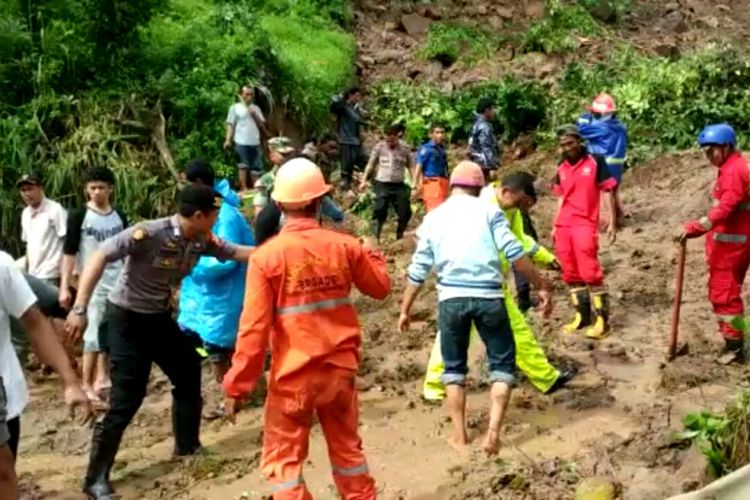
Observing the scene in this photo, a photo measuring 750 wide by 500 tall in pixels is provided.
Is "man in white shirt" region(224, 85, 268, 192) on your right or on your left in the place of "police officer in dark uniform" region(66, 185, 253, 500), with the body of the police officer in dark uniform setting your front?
on your left

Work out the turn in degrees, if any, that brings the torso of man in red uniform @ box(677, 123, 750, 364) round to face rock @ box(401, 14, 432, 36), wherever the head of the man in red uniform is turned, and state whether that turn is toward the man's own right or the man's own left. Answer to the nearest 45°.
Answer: approximately 45° to the man's own right

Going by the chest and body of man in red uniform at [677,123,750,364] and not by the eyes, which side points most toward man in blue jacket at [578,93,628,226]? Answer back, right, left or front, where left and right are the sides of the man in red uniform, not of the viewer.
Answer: right

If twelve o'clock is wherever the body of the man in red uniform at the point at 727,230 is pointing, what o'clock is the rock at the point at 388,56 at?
The rock is roughly at 2 o'clock from the man in red uniform.

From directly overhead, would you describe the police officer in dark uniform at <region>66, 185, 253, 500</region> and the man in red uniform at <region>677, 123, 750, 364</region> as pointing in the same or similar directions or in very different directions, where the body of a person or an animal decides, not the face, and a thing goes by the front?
very different directions

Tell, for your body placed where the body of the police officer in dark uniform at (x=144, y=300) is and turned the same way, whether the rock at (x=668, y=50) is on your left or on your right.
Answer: on your left

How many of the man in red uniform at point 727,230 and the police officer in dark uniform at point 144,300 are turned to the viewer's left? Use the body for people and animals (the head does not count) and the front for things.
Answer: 1

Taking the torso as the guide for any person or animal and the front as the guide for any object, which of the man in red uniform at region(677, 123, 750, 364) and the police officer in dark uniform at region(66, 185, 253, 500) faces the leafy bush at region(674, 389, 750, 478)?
the police officer in dark uniform

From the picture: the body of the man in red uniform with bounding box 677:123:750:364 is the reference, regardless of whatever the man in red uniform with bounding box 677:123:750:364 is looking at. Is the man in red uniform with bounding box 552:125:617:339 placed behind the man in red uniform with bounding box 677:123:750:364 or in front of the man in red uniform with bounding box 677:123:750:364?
in front

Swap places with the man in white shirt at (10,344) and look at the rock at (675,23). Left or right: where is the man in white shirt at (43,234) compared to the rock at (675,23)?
left

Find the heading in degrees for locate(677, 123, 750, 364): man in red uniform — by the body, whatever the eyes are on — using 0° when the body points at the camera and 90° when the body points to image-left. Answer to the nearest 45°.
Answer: approximately 90°

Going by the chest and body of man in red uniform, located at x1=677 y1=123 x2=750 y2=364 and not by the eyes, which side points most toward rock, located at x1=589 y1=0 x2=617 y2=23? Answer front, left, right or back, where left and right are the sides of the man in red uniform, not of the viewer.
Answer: right

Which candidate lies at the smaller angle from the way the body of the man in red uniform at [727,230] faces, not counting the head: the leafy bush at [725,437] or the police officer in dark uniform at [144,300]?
the police officer in dark uniform

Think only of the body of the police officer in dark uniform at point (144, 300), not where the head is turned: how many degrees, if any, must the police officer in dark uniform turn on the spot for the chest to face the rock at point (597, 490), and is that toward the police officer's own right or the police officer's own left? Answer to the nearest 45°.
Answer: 0° — they already face it
